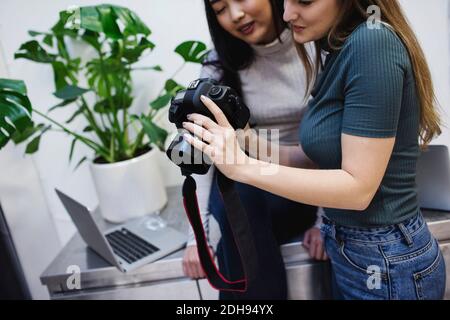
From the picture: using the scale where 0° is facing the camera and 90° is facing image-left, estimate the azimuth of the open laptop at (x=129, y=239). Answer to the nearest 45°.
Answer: approximately 225°

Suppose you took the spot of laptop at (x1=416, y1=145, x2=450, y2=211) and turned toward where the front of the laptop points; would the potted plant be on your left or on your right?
on your left

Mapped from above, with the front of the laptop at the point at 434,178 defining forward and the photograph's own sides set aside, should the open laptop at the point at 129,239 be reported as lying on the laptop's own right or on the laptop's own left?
on the laptop's own left

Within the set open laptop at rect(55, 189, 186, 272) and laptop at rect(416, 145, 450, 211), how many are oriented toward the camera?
0

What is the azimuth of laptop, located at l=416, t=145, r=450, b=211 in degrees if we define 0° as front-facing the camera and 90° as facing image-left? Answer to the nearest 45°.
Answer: approximately 180°
